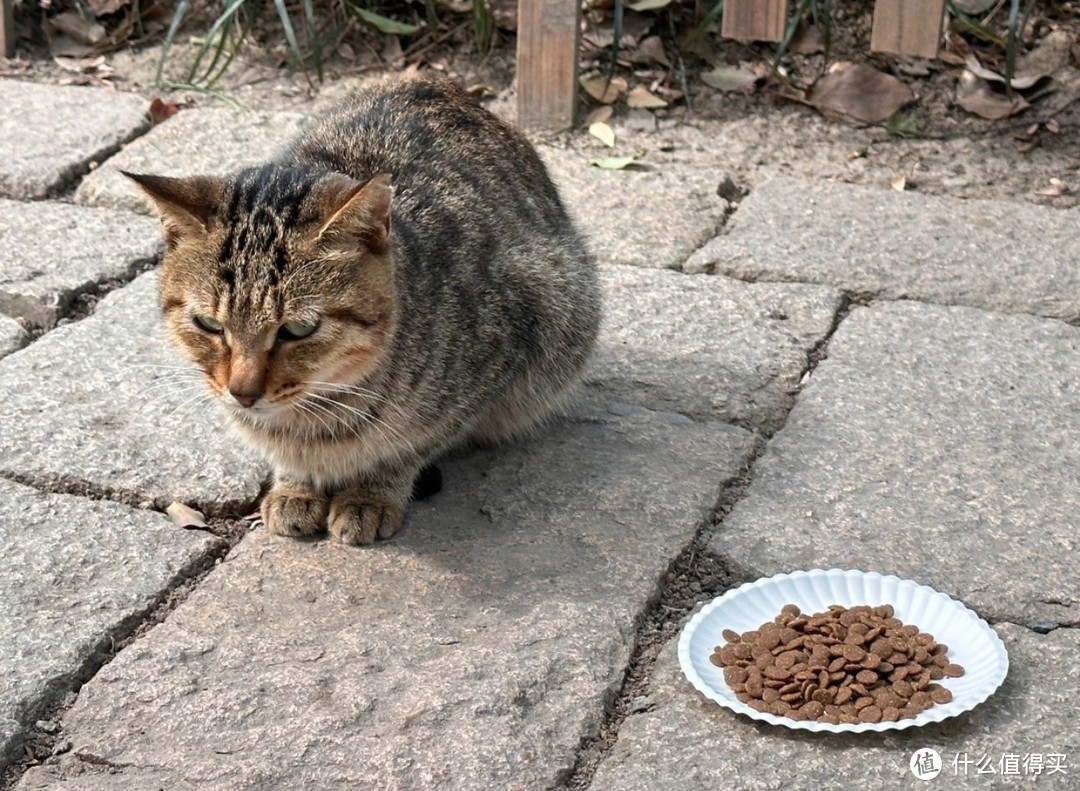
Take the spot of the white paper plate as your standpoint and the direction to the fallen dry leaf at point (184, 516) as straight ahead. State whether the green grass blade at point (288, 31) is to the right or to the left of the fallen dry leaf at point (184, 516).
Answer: right

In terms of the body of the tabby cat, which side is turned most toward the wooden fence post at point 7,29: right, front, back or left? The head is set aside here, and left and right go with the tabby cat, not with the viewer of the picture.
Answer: right

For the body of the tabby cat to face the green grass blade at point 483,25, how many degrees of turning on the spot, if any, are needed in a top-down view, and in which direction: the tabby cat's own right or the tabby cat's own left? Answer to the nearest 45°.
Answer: approximately 135° to the tabby cat's own right

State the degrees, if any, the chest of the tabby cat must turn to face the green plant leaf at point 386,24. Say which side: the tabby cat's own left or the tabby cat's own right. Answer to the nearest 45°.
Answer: approximately 135° to the tabby cat's own right

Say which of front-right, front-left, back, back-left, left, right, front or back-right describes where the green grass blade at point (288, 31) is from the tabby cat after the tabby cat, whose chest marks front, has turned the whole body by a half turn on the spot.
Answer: front-left

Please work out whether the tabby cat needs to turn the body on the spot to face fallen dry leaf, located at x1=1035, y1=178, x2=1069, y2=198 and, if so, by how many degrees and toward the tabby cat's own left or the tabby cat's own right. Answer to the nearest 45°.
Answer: approximately 180°

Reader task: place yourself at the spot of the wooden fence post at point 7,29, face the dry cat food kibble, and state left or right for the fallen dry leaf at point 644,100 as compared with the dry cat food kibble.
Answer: left

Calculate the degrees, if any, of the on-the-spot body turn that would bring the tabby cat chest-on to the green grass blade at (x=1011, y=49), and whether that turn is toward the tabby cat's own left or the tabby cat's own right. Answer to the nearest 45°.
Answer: approximately 180°

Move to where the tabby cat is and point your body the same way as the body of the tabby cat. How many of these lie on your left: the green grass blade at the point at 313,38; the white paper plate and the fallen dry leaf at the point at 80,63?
1

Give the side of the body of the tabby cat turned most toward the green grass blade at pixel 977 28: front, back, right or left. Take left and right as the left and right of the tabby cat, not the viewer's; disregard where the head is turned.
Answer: back

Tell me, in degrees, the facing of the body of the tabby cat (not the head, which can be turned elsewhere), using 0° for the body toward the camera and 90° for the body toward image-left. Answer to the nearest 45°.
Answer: approximately 45°

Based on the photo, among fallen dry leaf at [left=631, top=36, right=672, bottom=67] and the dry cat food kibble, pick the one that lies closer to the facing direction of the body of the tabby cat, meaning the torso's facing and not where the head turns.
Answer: the dry cat food kibble
